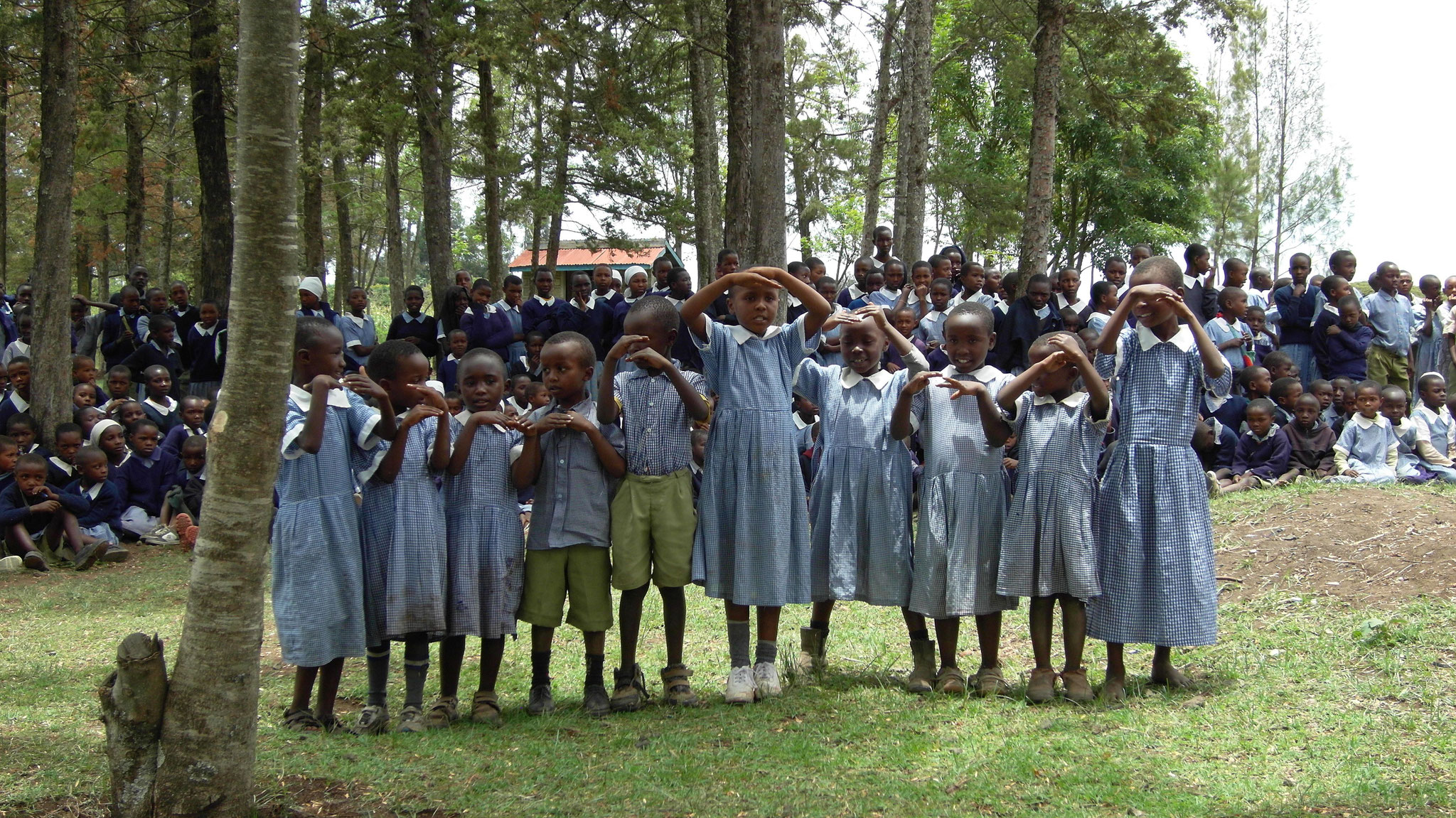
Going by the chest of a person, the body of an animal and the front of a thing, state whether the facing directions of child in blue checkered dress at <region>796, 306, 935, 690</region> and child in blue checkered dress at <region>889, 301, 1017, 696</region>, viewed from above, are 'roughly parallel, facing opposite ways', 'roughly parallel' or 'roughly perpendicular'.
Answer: roughly parallel

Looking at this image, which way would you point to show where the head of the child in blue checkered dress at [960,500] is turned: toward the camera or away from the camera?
toward the camera

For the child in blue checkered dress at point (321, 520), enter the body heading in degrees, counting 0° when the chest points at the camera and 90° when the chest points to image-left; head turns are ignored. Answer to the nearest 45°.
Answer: approximately 315°

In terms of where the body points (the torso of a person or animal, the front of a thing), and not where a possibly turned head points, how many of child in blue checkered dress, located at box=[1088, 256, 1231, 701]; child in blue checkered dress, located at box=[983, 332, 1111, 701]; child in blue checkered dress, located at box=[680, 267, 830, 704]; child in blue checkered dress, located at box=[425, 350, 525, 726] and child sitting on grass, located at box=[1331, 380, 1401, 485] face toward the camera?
5

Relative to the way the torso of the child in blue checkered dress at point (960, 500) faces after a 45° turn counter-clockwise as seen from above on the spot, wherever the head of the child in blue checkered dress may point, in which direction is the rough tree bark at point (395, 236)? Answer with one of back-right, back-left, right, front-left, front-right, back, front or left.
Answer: back

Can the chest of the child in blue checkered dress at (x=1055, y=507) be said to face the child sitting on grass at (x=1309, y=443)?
no

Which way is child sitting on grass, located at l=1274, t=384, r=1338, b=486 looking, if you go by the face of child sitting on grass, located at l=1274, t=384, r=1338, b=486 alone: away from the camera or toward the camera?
toward the camera

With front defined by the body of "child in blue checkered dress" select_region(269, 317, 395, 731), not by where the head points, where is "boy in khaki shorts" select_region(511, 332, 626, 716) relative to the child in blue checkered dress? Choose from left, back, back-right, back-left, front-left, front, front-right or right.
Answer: front-left

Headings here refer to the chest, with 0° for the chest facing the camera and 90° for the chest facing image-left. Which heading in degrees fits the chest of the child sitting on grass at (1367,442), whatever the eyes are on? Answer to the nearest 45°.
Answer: approximately 0°

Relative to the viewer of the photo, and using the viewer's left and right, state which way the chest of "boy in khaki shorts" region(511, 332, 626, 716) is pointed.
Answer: facing the viewer

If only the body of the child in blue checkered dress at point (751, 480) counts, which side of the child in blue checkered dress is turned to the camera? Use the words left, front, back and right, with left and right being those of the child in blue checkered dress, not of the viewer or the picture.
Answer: front

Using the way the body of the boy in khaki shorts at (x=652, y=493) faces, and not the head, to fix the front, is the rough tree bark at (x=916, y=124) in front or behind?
behind

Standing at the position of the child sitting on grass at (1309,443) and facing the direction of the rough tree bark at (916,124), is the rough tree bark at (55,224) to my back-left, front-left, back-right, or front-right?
front-left

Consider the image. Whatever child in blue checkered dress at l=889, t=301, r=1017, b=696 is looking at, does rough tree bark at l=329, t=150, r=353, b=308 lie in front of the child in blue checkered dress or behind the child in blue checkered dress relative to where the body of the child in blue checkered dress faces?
behind

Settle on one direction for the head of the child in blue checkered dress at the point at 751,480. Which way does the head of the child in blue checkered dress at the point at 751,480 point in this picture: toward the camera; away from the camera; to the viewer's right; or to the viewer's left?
toward the camera

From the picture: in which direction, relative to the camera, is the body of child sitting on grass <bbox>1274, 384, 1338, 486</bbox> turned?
toward the camera

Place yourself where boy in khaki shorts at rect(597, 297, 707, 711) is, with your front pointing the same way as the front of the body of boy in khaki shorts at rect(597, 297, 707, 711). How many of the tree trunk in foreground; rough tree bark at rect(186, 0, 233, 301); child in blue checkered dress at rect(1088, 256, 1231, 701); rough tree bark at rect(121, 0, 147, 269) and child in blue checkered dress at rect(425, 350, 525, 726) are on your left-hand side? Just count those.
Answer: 1
